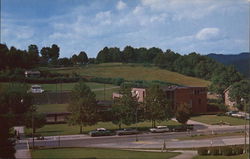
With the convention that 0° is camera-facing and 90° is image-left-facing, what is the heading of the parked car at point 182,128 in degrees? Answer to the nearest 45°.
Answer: approximately 90°

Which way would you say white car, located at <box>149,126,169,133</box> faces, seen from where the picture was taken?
facing to the left of the viewer

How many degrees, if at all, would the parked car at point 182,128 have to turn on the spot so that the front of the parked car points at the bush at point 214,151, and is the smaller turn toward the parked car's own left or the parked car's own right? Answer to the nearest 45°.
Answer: approximately 90° to the parked car's own left

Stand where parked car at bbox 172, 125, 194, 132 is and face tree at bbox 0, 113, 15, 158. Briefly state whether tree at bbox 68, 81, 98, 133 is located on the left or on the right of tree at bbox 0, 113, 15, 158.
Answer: right

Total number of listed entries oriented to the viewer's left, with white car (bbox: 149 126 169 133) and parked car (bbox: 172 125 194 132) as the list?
2
